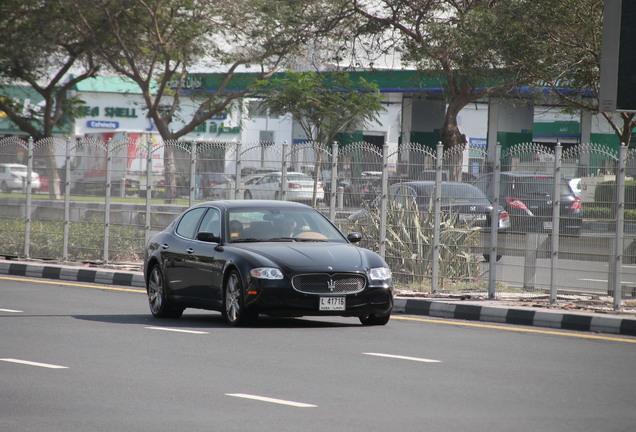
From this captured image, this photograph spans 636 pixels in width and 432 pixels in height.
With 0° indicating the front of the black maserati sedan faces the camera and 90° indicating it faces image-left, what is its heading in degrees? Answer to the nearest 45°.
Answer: approximately 315°

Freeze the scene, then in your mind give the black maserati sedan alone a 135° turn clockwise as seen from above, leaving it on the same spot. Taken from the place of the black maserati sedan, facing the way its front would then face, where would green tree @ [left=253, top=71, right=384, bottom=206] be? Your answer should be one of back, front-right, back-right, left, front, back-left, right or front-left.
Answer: right

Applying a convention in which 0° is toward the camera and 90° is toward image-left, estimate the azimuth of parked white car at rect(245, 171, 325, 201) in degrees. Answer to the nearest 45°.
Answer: approximately 135°

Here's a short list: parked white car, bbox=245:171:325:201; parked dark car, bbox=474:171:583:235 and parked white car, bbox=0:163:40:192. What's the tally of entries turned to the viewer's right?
0

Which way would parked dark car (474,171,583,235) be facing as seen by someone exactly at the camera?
facing away from the viewer and to the left of the viewer

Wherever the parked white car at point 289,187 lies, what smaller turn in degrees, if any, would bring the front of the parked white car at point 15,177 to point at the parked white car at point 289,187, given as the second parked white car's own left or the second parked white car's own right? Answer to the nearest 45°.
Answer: approximately 180°

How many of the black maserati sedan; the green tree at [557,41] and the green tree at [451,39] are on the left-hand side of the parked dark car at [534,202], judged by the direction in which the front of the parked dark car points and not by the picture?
1

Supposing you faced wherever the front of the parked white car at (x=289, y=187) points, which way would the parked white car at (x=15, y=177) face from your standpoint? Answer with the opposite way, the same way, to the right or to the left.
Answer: the same way

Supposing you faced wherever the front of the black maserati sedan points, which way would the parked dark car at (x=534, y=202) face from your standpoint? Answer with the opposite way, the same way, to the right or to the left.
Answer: the opposite way

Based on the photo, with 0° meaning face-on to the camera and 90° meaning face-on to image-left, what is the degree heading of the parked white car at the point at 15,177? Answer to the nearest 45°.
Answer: approximately 135°

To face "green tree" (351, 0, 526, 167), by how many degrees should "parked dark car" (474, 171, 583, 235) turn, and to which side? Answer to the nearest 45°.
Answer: approximately 45° to its right

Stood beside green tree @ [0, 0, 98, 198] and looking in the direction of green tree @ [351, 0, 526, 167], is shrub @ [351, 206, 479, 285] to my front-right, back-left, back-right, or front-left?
front-right
